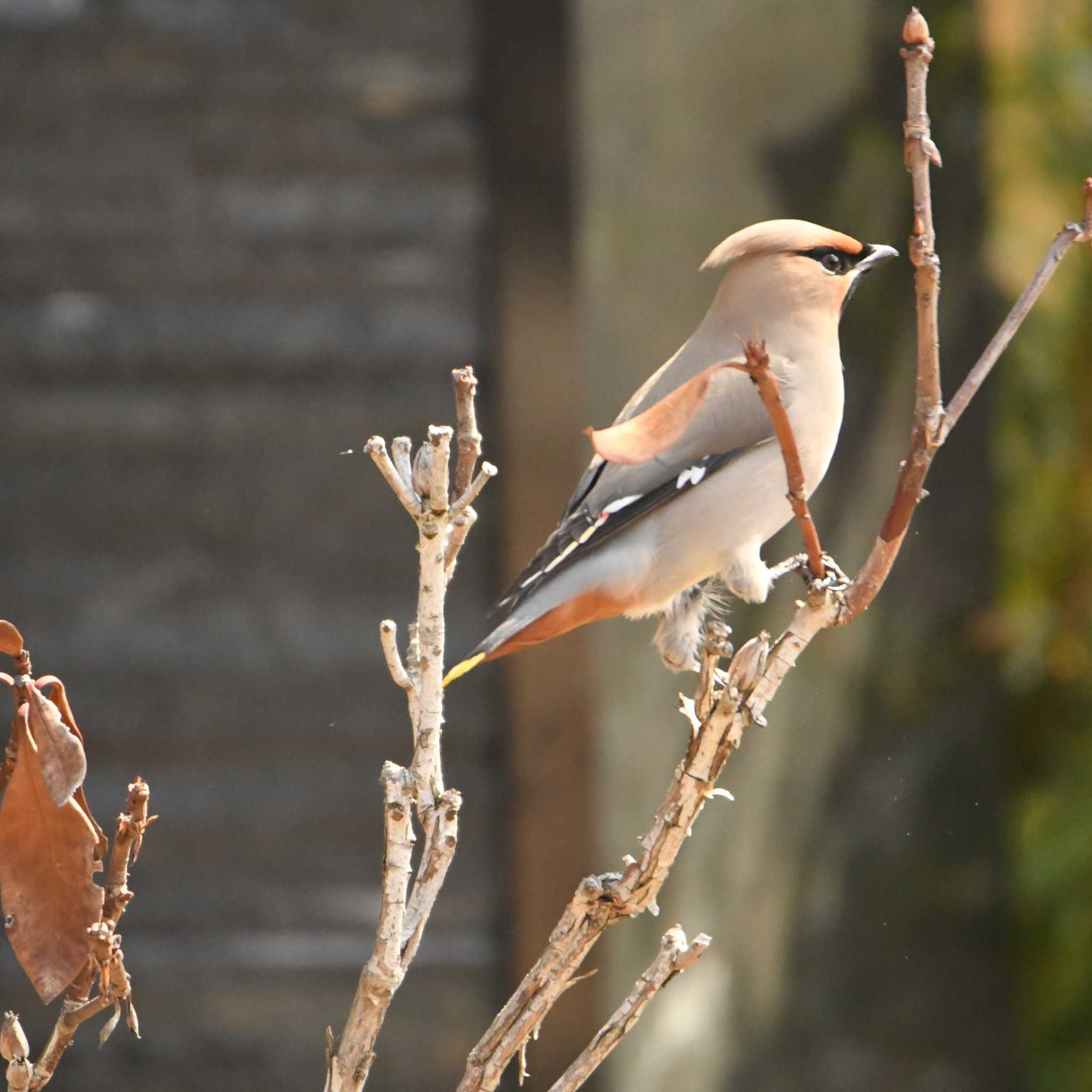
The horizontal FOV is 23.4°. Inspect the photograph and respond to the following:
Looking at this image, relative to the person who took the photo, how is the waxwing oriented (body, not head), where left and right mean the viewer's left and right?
facing to the right of the viewer
